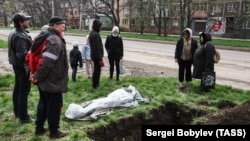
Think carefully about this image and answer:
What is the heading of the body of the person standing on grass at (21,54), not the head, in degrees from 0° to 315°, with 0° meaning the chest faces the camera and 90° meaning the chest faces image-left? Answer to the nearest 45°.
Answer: approximately 270°

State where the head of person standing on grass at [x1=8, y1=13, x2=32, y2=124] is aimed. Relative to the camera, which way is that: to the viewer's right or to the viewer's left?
to the viewer's right

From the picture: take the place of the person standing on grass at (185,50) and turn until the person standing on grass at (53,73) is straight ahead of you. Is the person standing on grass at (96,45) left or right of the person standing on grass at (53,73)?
right

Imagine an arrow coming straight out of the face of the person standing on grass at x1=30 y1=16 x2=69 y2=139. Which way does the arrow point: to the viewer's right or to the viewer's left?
to the viewer's right

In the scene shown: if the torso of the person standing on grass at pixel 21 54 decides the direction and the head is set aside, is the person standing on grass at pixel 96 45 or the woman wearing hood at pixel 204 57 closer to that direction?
the woman wearing hood

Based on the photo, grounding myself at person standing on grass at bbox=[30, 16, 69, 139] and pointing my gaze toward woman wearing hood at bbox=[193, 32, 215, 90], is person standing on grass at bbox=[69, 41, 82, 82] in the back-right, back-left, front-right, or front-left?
front-left

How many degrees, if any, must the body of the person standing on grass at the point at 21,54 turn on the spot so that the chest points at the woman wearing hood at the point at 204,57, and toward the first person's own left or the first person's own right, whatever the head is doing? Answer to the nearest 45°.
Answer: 0° — they already face them

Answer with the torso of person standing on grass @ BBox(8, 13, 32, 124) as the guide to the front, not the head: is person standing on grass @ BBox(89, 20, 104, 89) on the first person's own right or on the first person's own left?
on the first person's own left

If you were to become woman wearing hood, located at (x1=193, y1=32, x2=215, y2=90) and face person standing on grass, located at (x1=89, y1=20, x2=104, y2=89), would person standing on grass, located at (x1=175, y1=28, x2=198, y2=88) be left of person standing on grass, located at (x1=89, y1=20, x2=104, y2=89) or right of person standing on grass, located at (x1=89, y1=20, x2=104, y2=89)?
right

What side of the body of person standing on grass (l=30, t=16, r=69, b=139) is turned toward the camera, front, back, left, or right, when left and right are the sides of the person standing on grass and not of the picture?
right

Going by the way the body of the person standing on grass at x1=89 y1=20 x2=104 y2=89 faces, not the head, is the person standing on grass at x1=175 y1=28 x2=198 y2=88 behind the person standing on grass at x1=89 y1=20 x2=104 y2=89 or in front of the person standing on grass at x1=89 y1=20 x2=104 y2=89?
in front
